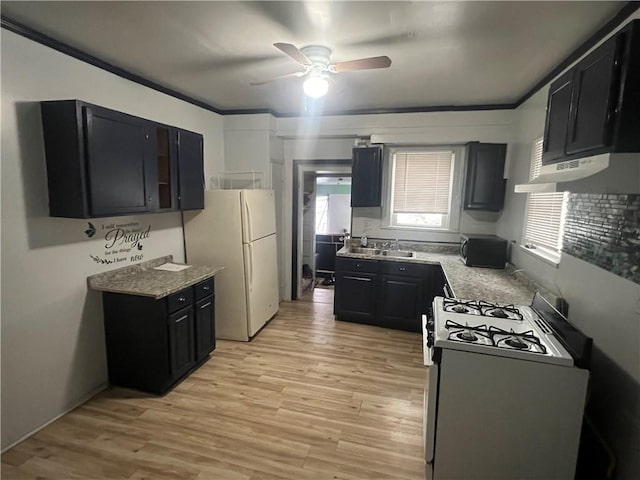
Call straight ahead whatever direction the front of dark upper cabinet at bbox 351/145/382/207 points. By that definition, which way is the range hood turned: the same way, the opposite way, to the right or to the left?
to the right

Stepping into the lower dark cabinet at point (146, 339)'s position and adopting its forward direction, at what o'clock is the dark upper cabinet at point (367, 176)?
The dark upper cabinet is roughly at 10 o'clock from the lower dark cabinet.

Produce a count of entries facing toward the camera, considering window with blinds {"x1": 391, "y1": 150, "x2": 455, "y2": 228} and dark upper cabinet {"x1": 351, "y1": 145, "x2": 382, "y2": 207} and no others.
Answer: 2

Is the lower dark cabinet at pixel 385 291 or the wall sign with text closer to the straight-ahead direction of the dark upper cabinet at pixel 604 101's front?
the wall sign with text

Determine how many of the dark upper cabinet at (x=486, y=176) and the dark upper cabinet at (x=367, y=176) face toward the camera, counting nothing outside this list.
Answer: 2

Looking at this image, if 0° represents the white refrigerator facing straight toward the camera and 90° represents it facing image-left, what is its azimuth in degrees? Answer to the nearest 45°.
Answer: approximately 315°

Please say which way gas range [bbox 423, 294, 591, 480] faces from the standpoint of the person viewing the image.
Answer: facing to the left of the viewer
